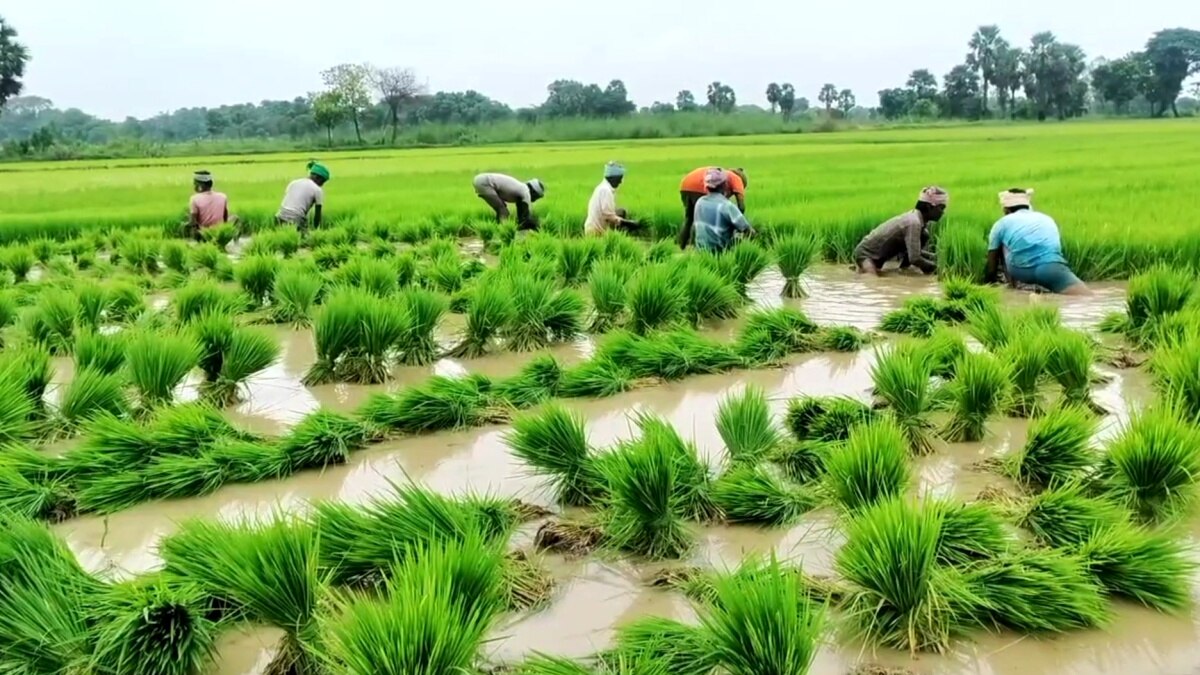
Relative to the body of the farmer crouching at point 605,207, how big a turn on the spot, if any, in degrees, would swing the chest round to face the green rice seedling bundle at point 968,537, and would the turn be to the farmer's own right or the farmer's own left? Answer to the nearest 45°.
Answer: approximately 90° to the farmer's own right

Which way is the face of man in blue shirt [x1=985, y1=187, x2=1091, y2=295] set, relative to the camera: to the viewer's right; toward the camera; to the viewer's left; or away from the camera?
away from the camera

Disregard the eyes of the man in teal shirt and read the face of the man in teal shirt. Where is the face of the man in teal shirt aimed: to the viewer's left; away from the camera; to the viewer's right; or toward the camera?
away from the camera

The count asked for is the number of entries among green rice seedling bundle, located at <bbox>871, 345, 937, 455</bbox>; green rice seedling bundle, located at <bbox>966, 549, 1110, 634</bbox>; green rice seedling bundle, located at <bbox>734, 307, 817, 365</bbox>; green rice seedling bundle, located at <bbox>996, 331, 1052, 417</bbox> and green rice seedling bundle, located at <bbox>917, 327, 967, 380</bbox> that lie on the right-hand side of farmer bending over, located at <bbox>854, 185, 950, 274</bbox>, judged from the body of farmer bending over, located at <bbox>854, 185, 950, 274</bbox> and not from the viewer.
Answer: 5

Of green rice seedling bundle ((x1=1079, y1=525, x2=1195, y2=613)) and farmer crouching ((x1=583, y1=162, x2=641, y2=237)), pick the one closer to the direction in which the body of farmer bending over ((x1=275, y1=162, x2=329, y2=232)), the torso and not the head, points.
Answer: the farmer crouching

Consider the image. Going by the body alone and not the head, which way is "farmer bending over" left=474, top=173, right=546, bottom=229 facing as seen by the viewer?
to the viewer's right

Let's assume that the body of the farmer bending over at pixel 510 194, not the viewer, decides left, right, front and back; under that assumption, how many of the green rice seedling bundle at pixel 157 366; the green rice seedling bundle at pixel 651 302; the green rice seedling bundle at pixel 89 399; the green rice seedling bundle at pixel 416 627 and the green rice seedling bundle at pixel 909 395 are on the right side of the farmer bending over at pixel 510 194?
5

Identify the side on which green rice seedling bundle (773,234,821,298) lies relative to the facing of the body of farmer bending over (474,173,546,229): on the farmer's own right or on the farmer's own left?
on the farmer's own right

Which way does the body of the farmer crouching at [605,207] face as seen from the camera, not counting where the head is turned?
to the viewer's right

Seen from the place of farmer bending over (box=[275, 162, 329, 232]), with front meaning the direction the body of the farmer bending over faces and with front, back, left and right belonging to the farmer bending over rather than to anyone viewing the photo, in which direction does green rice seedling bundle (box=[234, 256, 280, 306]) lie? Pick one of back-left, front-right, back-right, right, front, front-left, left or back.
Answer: back-right

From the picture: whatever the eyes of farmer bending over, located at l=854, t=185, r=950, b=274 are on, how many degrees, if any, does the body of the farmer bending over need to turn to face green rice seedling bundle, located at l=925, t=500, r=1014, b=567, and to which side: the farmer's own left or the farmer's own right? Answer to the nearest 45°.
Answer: approximately 90° to the farmer's own right

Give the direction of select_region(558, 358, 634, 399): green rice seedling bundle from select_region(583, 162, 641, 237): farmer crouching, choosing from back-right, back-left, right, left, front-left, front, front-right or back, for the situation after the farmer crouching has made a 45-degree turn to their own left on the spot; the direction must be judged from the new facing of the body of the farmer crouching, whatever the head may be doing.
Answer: back-right

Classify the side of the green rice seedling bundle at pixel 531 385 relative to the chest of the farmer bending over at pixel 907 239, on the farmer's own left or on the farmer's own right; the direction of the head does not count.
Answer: on the farmer's own right

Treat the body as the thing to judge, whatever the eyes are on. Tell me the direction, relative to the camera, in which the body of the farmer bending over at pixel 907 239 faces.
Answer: to the viewer's right
